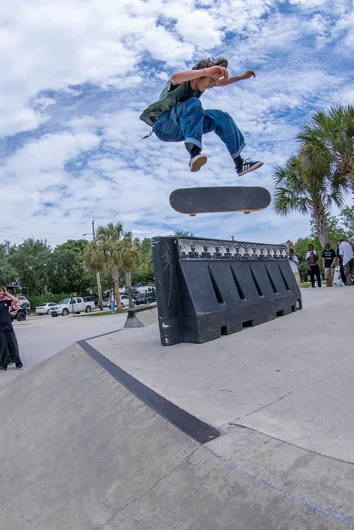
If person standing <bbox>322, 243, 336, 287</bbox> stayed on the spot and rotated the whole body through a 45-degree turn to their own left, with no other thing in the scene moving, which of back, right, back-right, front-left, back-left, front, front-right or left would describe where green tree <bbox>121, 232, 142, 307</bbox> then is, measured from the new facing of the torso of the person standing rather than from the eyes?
back

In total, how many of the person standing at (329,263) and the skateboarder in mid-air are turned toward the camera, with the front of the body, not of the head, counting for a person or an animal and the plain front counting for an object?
1

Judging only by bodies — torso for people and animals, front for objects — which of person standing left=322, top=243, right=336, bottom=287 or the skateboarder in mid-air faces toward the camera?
the person standing

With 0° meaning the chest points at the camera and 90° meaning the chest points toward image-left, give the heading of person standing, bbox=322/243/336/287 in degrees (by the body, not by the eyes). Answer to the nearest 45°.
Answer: approximately 0°

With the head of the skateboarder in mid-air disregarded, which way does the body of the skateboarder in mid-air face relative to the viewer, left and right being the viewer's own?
facing to the right of the viewer

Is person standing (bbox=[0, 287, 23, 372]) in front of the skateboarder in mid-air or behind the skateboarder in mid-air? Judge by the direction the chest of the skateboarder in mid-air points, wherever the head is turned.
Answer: behind

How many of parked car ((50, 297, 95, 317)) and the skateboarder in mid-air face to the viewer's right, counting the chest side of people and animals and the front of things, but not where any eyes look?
1

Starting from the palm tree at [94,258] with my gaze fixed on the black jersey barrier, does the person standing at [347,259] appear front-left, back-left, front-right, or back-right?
front-left

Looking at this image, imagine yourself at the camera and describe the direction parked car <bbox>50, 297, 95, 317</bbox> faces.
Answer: facing the viewer and to the left of the viewer

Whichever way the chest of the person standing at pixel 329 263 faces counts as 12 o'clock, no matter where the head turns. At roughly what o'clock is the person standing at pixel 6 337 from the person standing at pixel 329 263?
the person standing at pixel 6 337 is roughly at 1 o'clock from the person standing at pixel 329 263.
